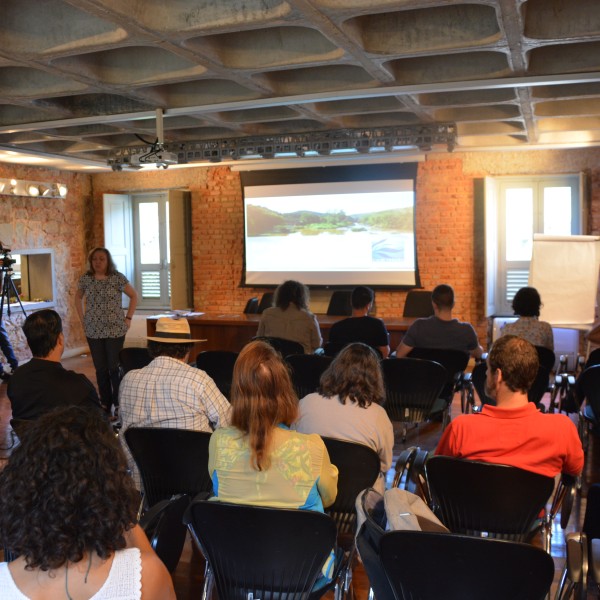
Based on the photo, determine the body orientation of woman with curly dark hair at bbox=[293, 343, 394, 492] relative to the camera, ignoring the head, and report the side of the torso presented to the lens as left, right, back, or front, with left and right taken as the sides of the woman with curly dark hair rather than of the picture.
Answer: back

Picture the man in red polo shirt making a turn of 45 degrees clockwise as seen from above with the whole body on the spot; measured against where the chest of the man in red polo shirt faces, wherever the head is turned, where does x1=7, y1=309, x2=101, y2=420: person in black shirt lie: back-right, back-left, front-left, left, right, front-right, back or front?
back-left

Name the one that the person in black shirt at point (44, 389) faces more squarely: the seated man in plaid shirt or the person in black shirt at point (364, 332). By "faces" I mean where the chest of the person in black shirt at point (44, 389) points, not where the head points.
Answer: the person in black shirt

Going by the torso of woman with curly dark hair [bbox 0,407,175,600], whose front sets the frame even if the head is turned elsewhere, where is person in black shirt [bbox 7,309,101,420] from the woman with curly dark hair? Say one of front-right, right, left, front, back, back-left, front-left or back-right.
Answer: front

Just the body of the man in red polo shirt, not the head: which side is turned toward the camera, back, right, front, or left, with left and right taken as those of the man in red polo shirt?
back

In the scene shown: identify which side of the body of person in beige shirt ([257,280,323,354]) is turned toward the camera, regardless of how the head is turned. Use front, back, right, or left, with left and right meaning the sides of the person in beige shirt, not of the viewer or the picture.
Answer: back

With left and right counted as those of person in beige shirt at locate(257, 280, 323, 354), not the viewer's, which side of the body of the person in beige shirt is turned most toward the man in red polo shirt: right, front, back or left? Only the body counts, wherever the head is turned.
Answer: back

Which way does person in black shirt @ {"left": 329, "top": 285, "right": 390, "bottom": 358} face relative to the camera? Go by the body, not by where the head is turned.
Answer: away from the camera

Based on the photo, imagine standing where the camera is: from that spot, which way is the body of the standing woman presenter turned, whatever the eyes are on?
toward the camera

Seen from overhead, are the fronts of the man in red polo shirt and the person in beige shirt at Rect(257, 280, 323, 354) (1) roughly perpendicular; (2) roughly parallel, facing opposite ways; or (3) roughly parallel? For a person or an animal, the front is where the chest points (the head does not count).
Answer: roughly parallel

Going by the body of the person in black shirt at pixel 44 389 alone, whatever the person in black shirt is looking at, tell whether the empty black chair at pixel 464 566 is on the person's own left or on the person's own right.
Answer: on the person's own right

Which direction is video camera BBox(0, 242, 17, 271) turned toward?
to the viewer's right

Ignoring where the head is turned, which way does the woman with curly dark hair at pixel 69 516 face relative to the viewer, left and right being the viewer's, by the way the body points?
facing away from the viewer

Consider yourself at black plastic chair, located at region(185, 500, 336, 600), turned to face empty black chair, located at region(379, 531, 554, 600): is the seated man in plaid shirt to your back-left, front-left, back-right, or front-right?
back-left

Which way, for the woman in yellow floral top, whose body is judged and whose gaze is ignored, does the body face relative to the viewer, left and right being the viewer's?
facing away from the viewer

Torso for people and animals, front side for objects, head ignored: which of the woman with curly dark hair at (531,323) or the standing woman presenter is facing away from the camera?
the woman with curly dark hair

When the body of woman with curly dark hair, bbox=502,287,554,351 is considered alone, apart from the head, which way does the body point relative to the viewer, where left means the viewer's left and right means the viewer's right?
facing away from the viewer

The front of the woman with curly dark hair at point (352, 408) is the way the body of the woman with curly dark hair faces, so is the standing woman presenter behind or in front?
in front

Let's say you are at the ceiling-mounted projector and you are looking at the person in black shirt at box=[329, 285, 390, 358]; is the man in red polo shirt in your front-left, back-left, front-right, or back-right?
front-right
